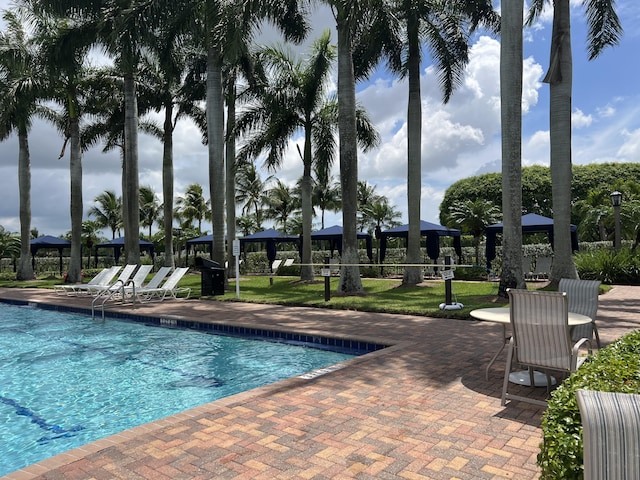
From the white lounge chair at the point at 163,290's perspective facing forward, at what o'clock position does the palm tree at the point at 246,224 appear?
The palm tree is roughly at 5 o'clock from the white lounge chair.

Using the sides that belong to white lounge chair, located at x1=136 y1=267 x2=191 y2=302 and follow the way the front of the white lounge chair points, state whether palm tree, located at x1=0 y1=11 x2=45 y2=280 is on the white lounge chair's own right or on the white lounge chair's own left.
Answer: on the white lounge chair's own right

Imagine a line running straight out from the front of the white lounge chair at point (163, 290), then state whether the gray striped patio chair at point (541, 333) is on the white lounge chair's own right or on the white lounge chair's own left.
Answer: on the white lounge chair's own left

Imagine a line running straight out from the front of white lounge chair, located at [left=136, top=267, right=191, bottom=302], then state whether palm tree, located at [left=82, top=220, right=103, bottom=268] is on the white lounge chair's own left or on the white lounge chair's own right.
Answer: on the white lounge chair's own right

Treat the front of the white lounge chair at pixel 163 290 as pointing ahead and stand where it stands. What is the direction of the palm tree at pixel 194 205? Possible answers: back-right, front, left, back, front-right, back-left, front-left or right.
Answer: back-right

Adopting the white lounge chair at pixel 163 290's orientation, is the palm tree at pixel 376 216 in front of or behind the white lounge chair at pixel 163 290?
behind
